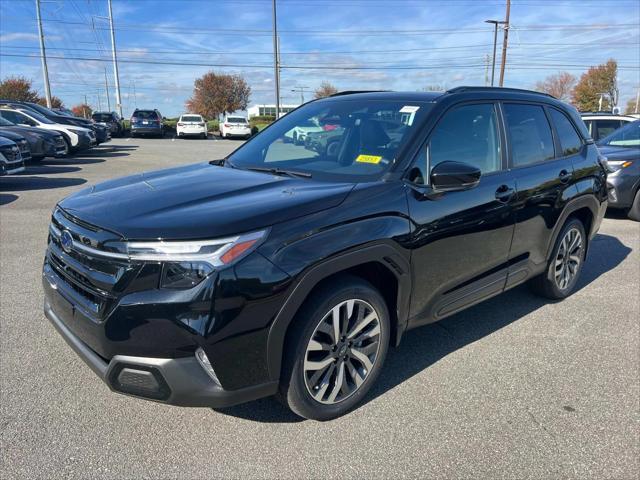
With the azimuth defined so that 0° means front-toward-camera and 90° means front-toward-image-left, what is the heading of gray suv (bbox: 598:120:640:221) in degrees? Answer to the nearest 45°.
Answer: approximately 45°

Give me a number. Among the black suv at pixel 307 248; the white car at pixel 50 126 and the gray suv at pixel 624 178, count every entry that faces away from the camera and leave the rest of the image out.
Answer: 0

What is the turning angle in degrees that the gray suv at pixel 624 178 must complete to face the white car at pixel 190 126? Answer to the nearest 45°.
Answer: approximately 90° to its right

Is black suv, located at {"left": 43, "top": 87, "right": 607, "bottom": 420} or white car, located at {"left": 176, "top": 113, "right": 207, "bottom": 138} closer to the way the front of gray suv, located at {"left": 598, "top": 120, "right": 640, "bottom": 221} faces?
the black suv

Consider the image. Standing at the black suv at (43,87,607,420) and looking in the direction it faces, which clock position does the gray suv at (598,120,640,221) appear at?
The gray suv is roughly at 6 o'clock from the black suv.

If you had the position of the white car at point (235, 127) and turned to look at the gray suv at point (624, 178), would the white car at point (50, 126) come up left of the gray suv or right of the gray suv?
right
